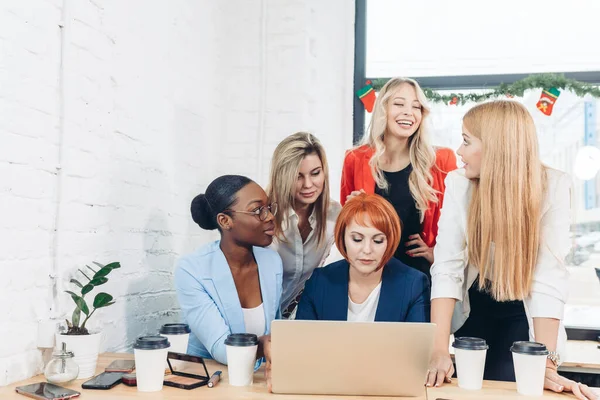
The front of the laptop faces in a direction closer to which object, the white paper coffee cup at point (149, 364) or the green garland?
the green garland

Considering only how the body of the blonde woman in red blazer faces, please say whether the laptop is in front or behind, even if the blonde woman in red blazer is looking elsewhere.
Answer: in front

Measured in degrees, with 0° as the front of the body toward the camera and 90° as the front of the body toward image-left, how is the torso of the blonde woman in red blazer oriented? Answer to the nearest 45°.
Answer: approximately 0°

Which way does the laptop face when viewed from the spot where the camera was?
facing away from the viewer

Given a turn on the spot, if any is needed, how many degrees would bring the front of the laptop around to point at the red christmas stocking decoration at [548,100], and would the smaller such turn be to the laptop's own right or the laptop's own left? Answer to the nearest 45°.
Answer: approximately 45° to the laptop's own right

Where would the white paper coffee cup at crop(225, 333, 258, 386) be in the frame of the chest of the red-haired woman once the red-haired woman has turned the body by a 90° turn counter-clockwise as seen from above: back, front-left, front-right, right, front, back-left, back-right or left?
back-right

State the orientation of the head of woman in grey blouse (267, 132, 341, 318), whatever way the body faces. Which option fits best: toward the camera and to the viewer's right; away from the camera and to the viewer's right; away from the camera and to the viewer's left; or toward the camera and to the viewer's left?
toward the camera and to the viewer's right

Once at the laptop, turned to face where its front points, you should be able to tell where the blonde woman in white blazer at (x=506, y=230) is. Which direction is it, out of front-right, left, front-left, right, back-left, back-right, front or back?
front-right

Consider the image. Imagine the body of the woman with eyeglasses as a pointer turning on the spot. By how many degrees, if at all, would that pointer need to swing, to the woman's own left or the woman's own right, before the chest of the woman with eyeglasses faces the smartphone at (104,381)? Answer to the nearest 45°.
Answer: approximately 90° to the woman's own right

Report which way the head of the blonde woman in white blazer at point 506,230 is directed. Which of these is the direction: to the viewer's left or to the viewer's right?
to the viewer's left
